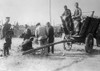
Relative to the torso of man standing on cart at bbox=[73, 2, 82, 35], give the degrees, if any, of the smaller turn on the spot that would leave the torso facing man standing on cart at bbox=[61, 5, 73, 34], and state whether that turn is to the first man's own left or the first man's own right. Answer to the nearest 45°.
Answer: approximately 45° to the first man's own right

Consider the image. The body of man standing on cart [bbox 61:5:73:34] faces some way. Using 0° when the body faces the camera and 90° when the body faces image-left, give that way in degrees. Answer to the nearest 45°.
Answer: approximately 45°

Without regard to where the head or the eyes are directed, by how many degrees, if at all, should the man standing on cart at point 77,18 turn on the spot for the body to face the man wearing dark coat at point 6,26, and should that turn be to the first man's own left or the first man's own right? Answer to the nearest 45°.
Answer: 0° — they already face them

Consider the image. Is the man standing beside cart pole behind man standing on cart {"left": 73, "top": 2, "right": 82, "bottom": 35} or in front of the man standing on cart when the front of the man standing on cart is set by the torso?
in front

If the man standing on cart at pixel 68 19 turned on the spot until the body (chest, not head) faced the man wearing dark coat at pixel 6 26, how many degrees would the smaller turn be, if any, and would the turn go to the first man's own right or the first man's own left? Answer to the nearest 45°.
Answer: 0° — they already face them

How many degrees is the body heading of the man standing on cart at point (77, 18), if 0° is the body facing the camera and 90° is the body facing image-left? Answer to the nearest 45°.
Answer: approximately 45°

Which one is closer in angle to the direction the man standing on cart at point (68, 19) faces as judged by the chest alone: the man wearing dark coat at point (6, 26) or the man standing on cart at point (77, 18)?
the man wearing dark coat

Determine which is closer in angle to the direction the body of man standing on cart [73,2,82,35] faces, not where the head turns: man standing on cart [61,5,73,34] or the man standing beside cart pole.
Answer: the man standing beside cart pole

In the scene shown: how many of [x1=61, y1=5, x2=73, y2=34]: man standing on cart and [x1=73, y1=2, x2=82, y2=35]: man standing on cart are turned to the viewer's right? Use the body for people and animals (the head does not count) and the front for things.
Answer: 0

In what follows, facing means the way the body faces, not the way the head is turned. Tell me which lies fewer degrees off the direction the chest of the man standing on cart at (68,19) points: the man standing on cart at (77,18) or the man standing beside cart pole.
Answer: the man standing beside cart pole
